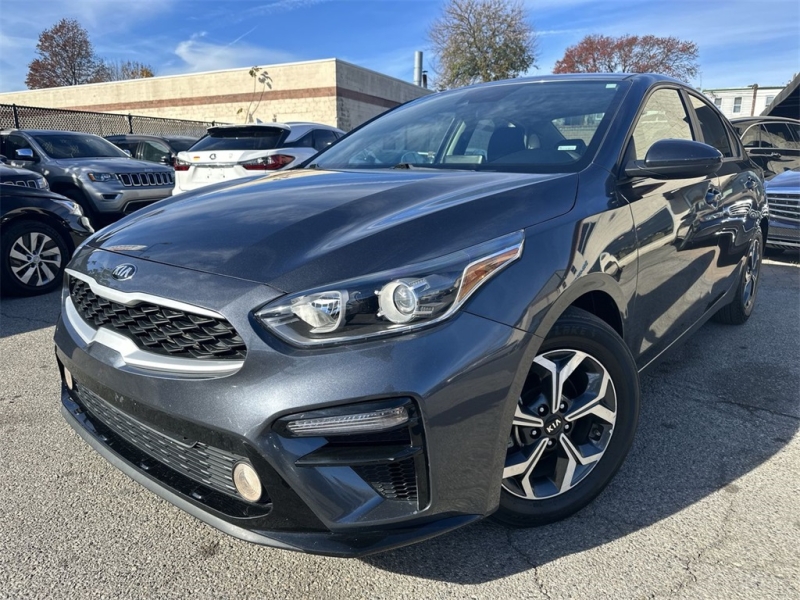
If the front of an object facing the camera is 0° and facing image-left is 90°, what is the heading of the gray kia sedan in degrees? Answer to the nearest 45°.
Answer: approximately 45°

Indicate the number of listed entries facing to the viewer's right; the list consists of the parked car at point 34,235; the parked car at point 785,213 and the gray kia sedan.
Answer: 1

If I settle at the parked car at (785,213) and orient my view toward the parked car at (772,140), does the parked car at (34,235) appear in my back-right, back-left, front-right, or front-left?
back-left

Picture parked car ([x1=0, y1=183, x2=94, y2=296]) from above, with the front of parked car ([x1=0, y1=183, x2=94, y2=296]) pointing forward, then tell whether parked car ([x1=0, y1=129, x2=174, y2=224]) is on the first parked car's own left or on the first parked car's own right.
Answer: on the first parked car's own left

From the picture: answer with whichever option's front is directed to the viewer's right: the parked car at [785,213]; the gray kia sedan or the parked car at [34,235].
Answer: the parked car at [34,235]

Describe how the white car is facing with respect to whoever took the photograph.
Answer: facing away from the viewer and to the right of the viewer

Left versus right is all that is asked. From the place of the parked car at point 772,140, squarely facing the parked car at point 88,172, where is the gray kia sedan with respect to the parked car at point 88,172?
left

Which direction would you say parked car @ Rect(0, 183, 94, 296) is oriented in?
to the viewer's right

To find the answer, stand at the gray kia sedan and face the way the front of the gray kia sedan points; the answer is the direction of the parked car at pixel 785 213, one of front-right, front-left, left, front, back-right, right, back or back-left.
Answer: back

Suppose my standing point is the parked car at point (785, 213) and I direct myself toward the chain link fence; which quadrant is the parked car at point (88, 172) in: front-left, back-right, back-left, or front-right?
front-left

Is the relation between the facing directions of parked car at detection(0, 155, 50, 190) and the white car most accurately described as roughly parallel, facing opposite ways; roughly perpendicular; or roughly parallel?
roughly perpendicular

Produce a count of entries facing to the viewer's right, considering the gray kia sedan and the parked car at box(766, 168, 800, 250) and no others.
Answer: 0

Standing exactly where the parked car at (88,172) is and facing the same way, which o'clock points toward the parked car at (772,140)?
the parked car at (772,140) is roughly at 11 o'clock from the parked car at (88,172).

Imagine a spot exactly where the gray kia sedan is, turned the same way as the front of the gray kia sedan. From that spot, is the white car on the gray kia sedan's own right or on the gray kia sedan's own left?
on the gray kia sedan's own right
